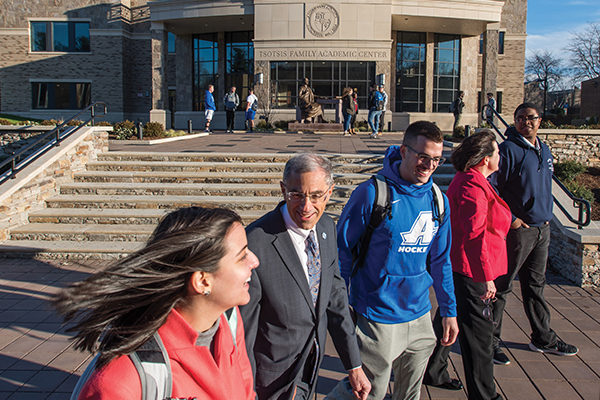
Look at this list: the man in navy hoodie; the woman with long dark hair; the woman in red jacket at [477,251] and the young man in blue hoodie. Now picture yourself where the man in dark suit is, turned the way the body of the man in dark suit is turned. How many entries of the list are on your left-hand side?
3

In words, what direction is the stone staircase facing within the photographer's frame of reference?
facing the viewer

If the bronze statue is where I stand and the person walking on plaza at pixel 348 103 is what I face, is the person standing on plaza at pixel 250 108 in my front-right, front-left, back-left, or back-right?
back-right

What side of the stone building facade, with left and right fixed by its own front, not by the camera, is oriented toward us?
front

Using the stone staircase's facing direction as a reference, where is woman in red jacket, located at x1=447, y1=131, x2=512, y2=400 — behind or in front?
in front

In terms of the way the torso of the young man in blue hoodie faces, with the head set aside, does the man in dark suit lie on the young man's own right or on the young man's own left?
on the young man's own right

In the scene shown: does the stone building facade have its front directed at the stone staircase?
yes

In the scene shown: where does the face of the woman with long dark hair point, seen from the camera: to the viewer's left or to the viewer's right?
to the viewer's right
